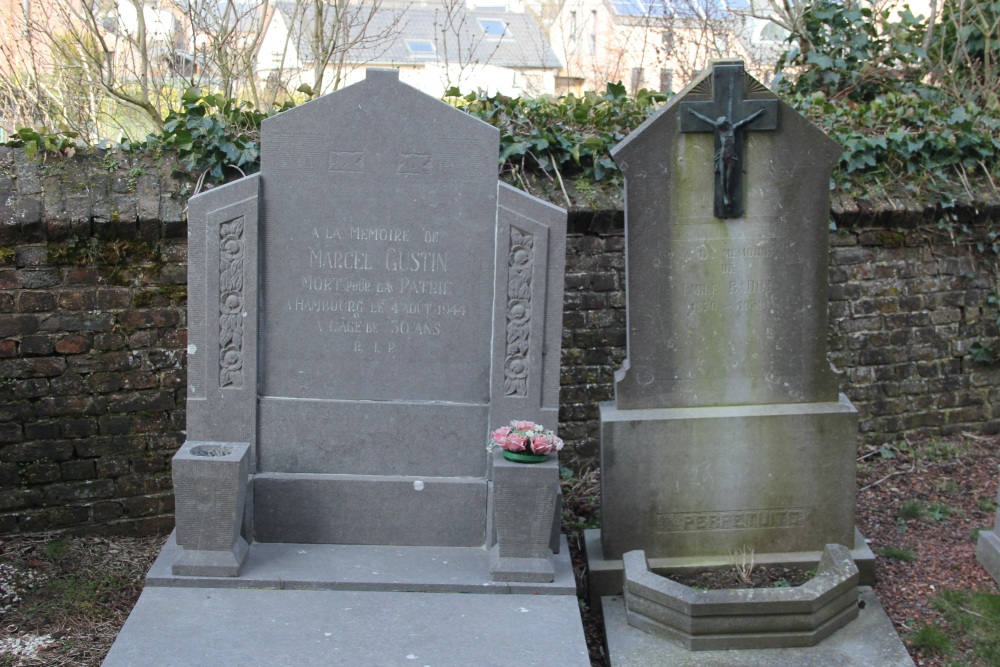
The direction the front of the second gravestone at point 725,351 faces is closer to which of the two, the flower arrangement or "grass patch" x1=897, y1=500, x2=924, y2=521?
the flower arrangement

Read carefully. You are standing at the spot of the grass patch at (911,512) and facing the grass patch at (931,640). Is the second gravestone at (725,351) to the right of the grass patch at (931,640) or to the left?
right

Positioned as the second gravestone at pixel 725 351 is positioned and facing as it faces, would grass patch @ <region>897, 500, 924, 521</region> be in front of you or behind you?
behind

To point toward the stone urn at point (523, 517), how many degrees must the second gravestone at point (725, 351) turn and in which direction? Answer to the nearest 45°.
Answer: approximately 45° to its right

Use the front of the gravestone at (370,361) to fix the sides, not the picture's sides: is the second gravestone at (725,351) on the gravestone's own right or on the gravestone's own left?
on the gravestone's own left

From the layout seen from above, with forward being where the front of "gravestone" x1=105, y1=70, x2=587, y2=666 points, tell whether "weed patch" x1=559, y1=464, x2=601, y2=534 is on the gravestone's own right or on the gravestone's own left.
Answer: on the gravestone's own left

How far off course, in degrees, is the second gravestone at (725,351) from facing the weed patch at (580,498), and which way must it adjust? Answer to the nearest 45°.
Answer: approximately 135° to its right

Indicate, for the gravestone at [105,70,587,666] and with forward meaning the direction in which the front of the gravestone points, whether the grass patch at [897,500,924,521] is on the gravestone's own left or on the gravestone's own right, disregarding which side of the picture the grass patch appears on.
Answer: on the gravestone's own left
